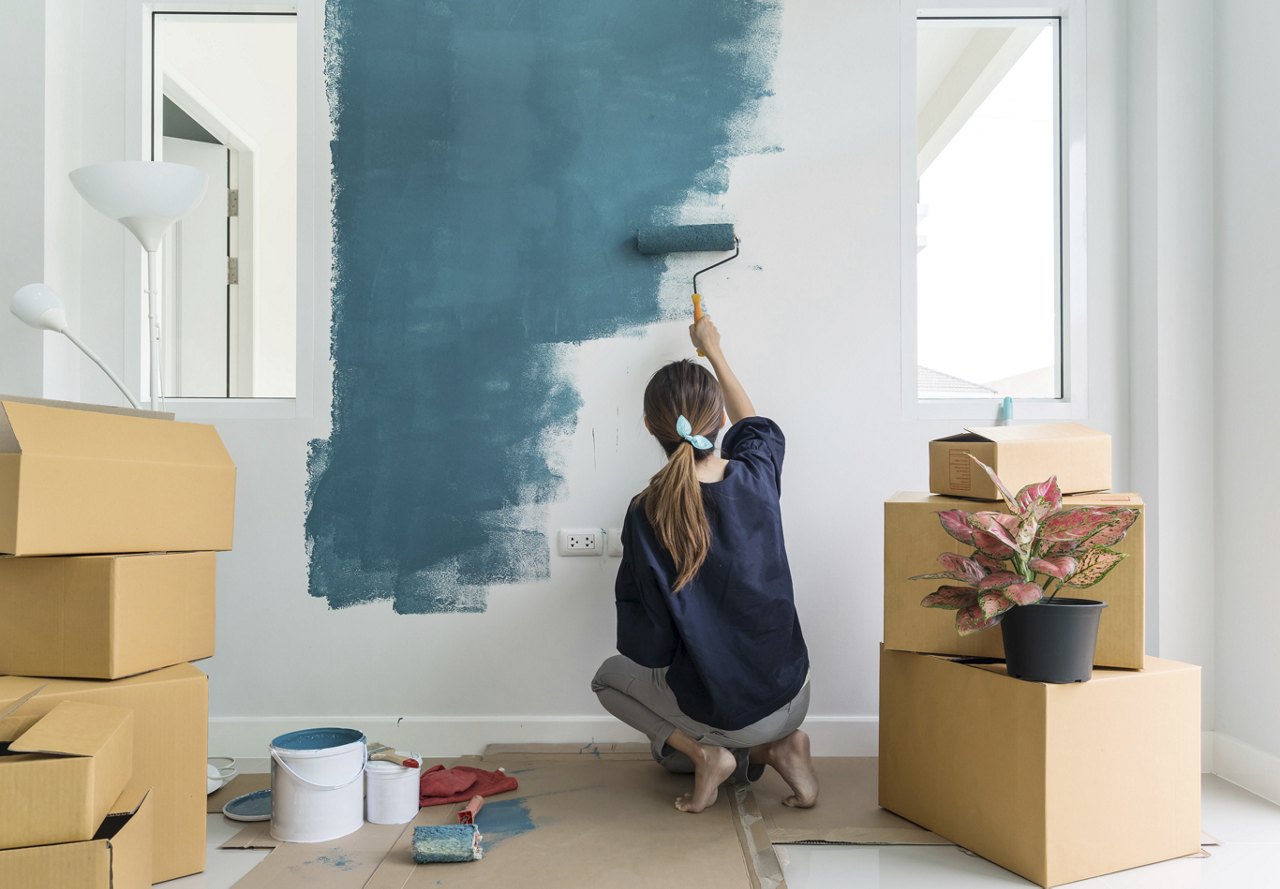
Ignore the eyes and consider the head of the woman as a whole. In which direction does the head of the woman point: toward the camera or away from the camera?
away from the camera

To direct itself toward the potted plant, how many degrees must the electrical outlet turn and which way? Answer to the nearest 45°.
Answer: approximately 45° to its left

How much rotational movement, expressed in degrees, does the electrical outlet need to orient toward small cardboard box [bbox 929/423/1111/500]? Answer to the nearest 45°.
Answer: approximately 45° to its left

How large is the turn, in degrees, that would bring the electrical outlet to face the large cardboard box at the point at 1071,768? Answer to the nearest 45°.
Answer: approximately 45° to its left

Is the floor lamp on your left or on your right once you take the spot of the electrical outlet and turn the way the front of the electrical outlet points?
on your right

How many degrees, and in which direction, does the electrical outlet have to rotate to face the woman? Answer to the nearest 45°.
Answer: approximately 45° to its left

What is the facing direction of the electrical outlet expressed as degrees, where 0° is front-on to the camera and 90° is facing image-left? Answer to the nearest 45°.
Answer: approximately 0°

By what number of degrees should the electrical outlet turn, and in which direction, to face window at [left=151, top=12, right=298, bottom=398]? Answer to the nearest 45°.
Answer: approximately 135° to its right
